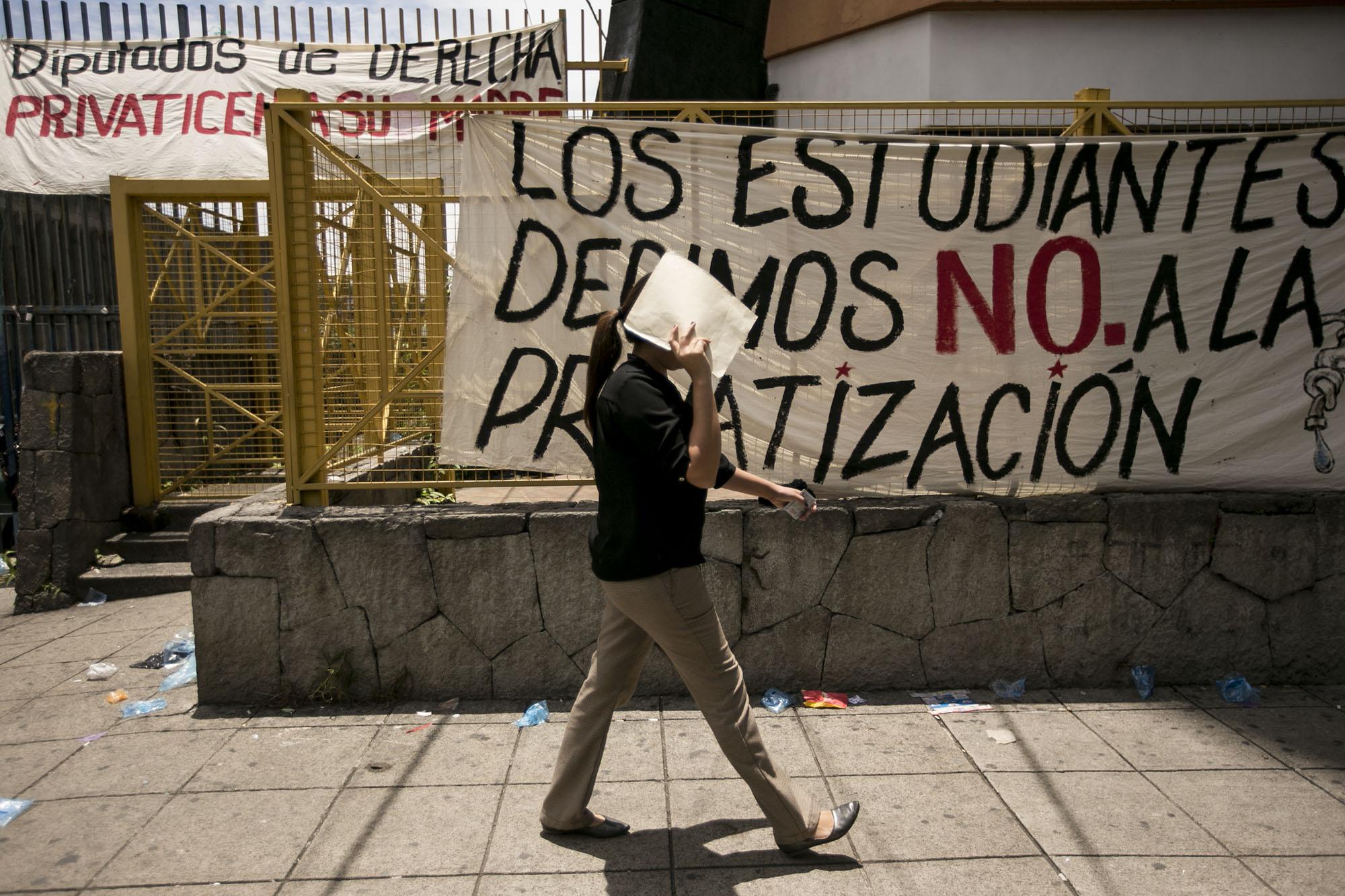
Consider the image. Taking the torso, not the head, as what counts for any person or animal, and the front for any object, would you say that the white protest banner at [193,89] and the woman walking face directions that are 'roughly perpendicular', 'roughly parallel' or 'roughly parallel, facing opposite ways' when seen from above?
roughly perpendicular

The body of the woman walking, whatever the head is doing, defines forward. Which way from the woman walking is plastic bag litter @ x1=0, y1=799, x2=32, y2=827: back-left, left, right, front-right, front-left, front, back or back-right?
back

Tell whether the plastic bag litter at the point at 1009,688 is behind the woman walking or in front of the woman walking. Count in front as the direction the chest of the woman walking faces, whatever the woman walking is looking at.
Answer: in front

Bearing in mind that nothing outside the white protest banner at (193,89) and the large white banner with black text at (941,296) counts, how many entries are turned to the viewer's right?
0

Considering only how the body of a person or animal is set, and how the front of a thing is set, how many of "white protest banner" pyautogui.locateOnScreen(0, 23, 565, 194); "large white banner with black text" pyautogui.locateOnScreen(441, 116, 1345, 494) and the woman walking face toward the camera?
2

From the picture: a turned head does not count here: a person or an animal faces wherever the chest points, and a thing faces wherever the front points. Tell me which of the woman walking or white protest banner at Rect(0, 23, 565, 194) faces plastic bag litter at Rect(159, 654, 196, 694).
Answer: the white protest banner

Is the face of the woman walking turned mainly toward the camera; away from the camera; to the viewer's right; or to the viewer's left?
to the viewer's right

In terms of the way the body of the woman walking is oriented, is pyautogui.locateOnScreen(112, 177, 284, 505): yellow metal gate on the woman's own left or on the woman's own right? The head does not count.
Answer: on the woman's own left

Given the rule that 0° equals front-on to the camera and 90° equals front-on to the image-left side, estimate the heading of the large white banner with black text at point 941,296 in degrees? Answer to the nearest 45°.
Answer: approximately 0°

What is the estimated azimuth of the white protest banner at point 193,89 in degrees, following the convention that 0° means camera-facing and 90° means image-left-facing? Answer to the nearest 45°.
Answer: approximately 0°

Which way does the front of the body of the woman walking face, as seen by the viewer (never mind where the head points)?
to the viewer's right

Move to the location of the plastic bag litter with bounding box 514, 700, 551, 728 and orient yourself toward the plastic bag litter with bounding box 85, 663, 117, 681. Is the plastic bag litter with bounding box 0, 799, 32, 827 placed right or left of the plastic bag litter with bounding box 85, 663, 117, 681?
left

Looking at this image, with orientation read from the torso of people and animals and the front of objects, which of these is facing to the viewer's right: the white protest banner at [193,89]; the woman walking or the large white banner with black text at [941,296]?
the woman walking

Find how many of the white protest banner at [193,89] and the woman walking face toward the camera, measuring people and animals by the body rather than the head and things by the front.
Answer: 1
